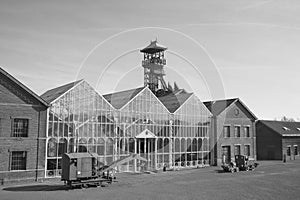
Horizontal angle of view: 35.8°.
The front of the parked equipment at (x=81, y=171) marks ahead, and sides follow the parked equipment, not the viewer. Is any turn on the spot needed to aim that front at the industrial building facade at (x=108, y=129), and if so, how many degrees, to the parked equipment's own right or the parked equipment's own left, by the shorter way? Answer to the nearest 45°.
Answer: approximately 45° to the parked equipment's own left

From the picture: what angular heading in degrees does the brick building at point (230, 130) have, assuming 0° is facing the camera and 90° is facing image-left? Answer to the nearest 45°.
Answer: approximately 315°

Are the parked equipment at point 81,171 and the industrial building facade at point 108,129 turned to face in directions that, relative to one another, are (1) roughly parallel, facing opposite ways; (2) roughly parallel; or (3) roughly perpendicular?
roughly perpendicular

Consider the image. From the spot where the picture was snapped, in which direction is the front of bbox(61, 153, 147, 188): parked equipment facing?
facing away from the viewer and to the right of the viewer

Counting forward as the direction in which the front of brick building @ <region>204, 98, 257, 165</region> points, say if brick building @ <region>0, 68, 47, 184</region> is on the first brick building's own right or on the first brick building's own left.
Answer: on the first brick building's own right

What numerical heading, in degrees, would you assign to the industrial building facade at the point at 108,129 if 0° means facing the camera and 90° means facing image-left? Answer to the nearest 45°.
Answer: approximately 315°
